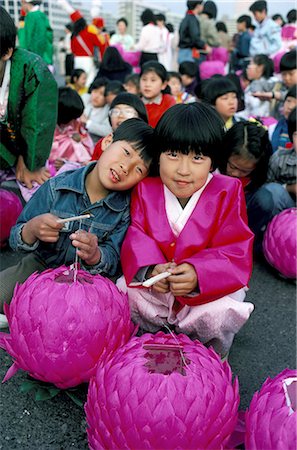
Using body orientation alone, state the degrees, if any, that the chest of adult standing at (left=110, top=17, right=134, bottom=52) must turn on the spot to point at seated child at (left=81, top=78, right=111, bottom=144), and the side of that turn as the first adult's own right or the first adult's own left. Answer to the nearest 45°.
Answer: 0° — they already face them

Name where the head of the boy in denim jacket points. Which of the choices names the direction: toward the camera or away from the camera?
toward the camera

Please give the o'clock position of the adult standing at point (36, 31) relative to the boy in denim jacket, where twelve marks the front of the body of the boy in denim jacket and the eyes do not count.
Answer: The adult standing is roughly at 6 o'clock from the boy in denim jacket.

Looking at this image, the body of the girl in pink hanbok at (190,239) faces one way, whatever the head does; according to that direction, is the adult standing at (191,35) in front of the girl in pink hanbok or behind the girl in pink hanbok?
behind

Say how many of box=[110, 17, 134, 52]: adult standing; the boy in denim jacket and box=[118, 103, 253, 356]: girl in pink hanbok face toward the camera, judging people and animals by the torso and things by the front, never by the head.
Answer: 3

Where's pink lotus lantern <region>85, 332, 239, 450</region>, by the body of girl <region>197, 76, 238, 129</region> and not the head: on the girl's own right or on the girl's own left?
on the girl's own right

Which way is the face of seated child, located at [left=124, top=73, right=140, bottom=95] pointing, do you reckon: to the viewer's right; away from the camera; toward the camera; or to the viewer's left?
toward the camera

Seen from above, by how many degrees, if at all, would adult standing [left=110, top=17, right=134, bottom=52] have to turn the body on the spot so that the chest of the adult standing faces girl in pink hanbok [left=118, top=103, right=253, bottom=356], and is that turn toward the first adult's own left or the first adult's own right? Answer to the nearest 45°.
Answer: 0° — they already face them

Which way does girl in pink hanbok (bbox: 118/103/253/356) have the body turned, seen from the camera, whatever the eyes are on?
toward the camera

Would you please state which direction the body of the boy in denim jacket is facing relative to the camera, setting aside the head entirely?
toward the camera

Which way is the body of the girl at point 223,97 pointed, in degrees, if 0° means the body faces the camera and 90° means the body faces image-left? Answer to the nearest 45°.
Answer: approximately 315°

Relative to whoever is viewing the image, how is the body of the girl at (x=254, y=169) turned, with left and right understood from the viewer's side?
facing the viewer and to the left of the viewer

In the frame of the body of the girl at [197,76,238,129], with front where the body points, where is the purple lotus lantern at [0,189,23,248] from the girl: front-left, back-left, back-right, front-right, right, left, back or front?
right

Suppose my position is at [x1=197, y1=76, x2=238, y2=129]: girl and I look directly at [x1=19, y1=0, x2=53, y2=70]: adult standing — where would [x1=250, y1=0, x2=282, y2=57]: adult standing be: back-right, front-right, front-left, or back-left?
front-right

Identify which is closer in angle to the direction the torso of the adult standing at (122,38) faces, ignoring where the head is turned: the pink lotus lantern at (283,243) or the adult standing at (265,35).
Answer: the pink lotus lantern

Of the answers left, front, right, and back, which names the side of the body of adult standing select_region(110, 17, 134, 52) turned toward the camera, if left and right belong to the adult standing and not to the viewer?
front

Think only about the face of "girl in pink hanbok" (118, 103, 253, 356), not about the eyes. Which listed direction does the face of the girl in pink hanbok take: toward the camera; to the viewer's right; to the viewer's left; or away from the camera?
toward the camera

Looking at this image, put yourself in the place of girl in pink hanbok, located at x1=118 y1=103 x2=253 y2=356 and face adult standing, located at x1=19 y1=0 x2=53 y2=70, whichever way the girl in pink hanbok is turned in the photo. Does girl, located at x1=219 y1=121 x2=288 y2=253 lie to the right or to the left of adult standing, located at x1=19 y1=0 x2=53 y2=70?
right

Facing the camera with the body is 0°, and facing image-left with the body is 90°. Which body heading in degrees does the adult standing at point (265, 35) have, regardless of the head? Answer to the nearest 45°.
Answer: approximately 45°

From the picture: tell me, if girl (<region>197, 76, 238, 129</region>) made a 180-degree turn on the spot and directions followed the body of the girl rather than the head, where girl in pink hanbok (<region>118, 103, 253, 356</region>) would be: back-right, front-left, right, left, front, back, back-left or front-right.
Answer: back-left

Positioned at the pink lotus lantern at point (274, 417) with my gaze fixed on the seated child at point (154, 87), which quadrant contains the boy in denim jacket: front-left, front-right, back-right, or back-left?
front-left
